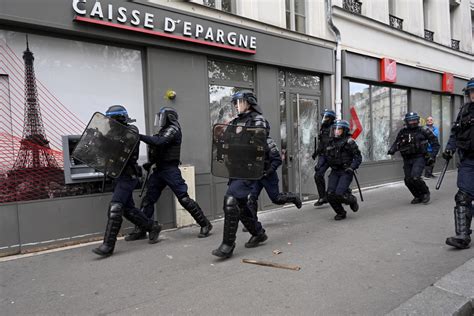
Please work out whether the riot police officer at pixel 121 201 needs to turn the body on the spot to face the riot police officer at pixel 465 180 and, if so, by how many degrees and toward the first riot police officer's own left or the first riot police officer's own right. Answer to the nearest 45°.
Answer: approximately 180°

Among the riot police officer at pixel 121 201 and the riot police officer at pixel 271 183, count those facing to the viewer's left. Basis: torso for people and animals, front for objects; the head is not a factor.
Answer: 2

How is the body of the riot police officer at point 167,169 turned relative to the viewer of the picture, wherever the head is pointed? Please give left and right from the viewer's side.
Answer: facing to the left of the viewer

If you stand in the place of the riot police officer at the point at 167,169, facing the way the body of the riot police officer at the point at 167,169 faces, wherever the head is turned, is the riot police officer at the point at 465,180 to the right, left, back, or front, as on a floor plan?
back

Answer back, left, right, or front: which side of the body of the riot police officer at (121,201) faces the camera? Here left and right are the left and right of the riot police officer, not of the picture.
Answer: left

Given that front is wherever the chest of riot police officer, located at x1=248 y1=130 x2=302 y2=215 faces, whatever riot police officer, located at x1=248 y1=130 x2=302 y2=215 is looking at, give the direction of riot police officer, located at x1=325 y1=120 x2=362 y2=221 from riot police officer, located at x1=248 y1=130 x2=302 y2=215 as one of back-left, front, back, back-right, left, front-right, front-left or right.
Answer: back-right

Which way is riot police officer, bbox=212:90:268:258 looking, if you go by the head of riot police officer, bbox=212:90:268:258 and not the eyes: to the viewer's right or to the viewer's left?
to the viewer's left

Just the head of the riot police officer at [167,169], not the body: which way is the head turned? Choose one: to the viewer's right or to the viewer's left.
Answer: to the viewer's left

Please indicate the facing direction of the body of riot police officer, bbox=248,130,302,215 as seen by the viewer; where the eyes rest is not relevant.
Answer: to the viewer's left

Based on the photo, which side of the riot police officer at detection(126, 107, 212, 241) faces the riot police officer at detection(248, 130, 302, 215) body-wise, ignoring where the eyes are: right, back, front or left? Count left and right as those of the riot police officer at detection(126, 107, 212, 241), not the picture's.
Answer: back

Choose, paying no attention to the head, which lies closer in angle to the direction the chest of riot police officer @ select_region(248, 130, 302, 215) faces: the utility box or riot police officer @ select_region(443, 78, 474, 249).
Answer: the utility box
